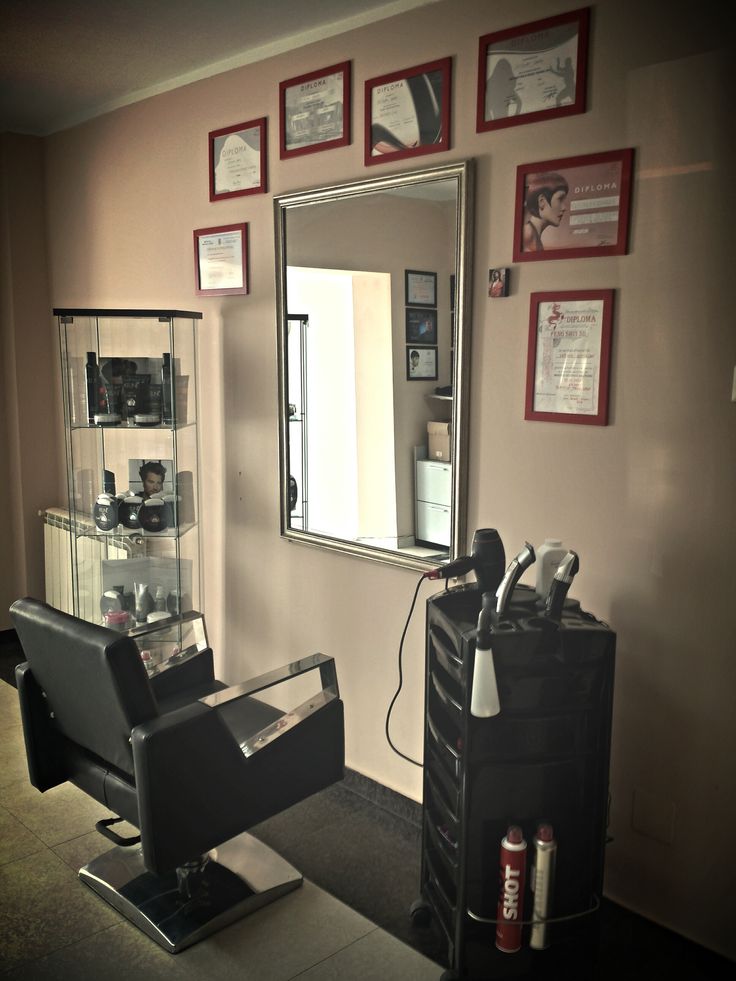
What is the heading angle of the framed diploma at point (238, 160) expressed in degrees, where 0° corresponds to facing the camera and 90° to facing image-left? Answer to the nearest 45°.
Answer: approximately 45°

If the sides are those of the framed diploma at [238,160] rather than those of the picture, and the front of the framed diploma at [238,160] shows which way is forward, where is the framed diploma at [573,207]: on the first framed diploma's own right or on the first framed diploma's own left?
on the first framed diploma's own left

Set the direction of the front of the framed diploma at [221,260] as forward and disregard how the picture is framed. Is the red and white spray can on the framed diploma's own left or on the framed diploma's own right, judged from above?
on the framed diploma's own left

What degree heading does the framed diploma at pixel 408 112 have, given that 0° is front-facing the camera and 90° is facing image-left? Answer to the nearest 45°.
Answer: approximately 45°

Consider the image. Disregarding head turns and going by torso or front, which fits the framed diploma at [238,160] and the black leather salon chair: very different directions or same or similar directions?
very different directions

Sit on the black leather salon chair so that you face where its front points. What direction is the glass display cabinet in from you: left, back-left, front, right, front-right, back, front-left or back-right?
front-left
